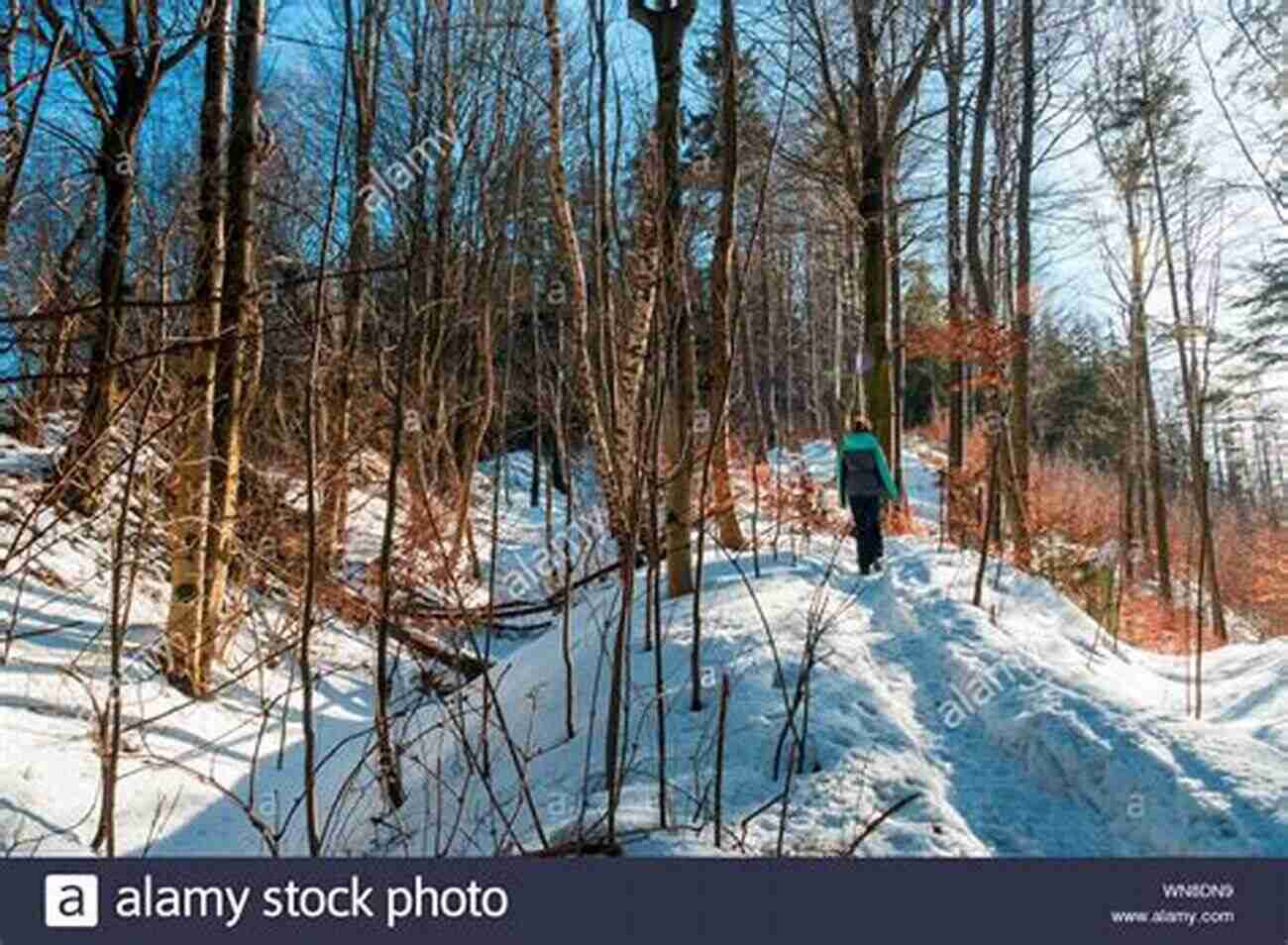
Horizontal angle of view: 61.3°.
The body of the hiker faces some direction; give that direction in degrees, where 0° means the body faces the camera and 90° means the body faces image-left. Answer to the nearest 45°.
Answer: approximately 180°
